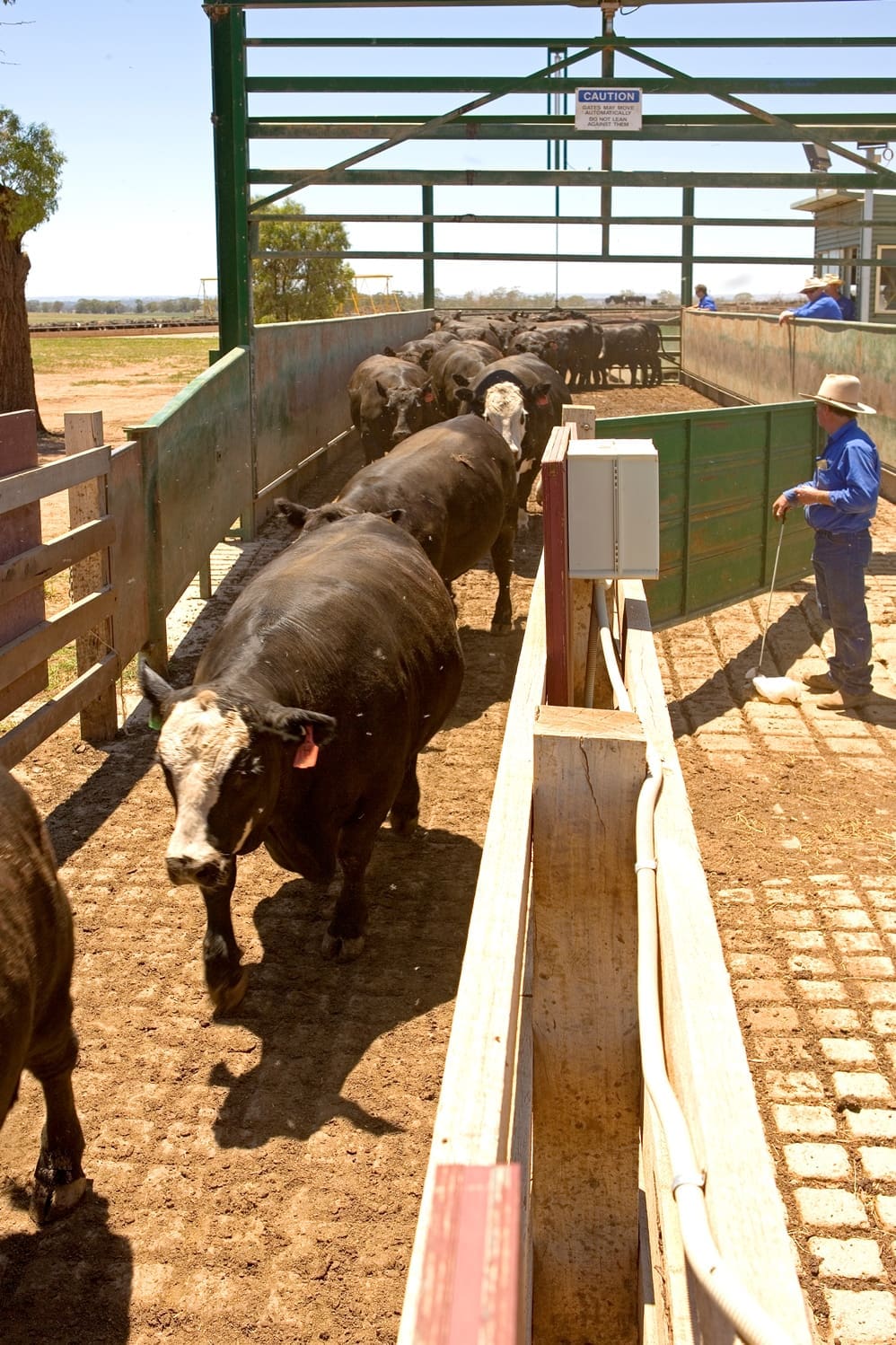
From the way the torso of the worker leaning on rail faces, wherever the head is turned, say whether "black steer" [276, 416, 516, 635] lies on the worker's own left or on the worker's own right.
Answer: on the worker's own left

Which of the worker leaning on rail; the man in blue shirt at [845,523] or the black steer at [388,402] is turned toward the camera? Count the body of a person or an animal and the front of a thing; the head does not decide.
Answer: the black steer

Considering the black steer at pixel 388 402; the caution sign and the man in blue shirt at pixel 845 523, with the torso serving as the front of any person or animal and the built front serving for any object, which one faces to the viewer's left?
the man in blue shirt

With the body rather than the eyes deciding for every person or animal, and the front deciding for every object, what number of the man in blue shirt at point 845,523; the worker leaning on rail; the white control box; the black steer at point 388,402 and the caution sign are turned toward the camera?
3

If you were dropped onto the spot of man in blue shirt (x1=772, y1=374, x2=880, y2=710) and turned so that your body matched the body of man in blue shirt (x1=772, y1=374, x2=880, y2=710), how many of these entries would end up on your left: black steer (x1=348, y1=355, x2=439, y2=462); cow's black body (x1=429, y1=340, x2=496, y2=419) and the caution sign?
0

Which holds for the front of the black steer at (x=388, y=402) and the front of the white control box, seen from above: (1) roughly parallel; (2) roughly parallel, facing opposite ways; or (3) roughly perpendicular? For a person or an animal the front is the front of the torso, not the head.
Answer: roughly parallel

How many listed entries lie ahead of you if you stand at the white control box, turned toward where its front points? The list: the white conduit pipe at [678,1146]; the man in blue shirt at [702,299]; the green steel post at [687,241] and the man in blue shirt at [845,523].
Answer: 1

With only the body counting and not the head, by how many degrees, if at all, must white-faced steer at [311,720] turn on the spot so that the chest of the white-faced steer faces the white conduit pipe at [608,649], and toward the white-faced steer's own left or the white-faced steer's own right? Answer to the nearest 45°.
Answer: approximately 90° to the white-faced steer's own left

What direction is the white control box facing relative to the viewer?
toward the camera

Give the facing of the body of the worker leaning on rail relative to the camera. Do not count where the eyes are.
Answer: to the viewer's left

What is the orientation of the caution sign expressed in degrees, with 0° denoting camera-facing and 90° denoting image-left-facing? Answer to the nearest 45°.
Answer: approximately 0°

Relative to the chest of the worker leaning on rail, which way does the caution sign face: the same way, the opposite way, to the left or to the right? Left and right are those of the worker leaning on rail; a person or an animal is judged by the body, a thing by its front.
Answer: to the left

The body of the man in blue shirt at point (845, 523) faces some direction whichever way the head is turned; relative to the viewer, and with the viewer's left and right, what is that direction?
facing to the left of the viewer

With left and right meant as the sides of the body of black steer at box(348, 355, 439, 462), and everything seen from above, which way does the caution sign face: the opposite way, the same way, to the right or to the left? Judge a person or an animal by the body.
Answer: the same way

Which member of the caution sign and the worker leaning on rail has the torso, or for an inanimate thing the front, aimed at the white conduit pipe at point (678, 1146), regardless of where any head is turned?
the caution sign

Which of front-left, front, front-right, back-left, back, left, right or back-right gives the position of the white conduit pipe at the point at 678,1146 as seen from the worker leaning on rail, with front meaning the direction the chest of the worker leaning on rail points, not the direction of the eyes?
left

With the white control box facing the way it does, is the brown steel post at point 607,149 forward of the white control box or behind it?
behind
